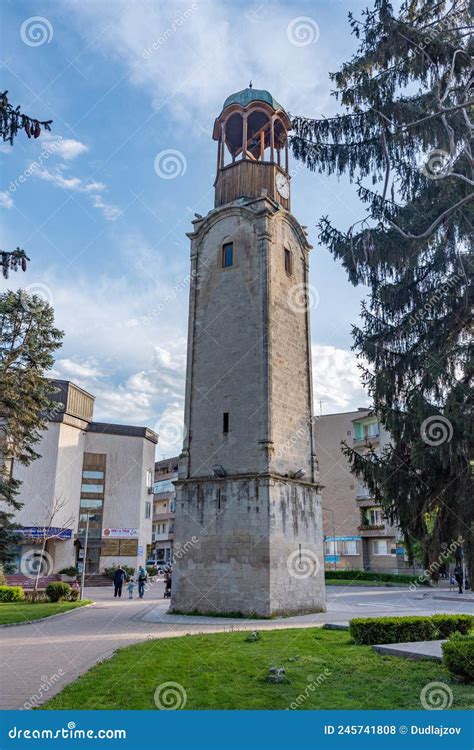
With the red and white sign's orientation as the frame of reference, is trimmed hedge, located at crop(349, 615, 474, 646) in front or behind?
in front

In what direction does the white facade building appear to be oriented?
toward the camera

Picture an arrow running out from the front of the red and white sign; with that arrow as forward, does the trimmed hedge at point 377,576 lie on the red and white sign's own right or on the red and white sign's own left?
on the red and white sign's own left

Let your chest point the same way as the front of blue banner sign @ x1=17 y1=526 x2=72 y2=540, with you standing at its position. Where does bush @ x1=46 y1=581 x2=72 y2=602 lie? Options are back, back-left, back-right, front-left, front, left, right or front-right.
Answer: front

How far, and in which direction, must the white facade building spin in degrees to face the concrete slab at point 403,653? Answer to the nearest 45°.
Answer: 0° — it already faces it

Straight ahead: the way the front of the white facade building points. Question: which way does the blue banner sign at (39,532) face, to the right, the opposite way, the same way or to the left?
the same way

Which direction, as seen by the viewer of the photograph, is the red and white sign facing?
facing the viewer

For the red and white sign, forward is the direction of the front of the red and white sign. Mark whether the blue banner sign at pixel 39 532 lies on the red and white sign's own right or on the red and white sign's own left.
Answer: on the red and white sign's own right

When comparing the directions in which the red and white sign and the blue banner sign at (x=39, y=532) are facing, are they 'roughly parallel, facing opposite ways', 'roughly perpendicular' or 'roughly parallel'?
roughly parallel

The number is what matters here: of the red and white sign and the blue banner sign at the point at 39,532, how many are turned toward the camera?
2

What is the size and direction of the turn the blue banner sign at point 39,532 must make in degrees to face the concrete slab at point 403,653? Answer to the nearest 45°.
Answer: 0° — it already faces it

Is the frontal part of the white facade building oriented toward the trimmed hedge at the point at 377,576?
no

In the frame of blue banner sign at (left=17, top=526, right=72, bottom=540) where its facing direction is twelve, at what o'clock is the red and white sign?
The red and white sign is roughly at 8 o'clock from the blue banner sign.

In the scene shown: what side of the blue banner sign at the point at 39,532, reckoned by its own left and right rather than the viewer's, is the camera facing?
front

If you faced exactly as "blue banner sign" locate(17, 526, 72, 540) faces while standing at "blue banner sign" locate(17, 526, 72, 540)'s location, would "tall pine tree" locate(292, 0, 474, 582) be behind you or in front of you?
in front
